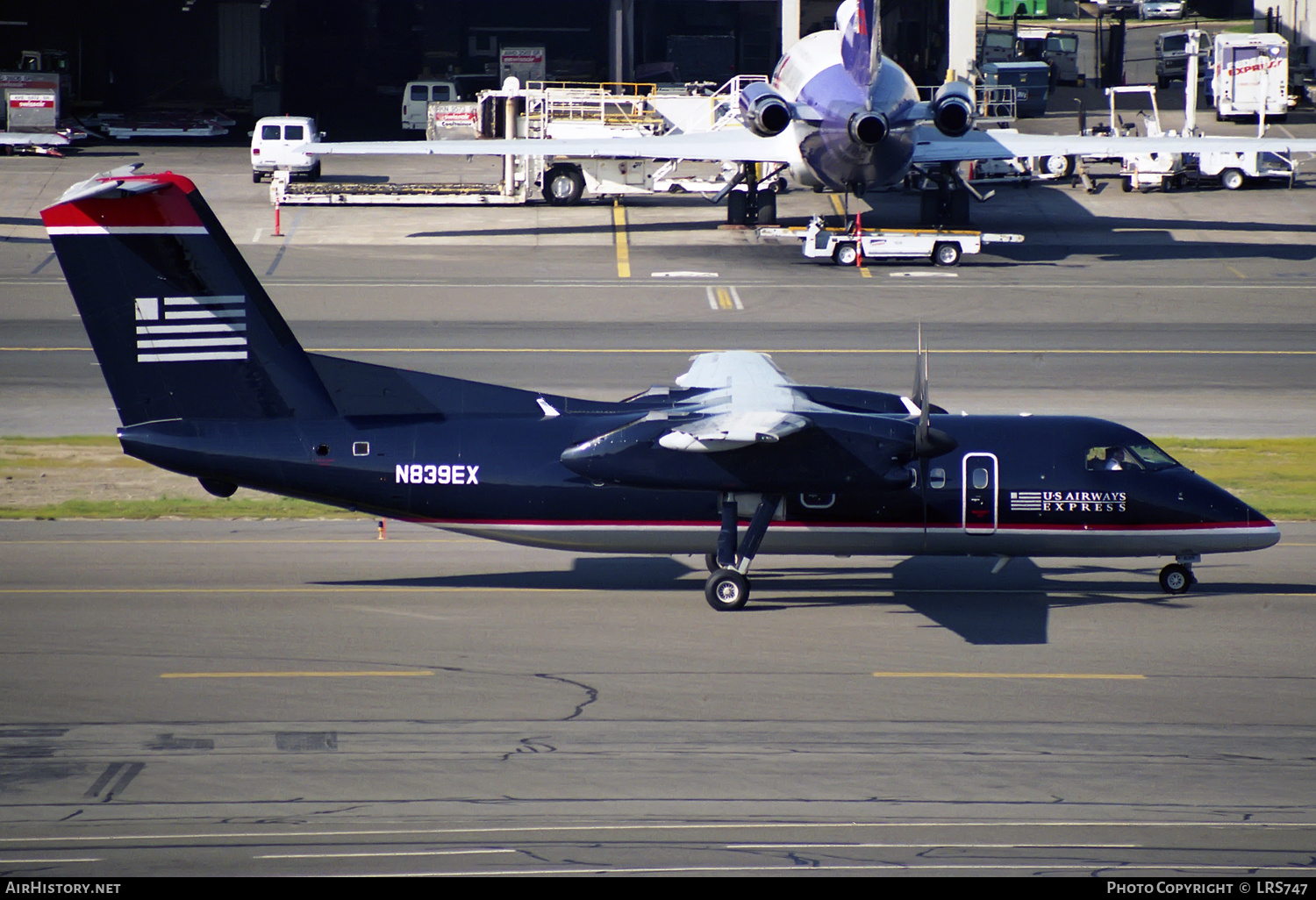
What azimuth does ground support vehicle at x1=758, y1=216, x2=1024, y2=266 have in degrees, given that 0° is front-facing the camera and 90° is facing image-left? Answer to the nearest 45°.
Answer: approximately 90°

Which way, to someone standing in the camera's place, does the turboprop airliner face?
facing to the right of the viewer

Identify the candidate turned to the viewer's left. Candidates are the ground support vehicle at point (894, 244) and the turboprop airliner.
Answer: the ground support vehicle

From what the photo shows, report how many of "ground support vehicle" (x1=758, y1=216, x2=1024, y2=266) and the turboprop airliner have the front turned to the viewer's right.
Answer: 1

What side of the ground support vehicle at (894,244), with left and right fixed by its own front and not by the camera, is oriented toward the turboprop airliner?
left

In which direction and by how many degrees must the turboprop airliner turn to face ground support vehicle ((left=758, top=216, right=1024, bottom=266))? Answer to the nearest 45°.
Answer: approximately 90° to its left

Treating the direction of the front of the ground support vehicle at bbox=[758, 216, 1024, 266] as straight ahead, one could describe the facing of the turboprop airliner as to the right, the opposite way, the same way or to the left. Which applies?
the opposite way
